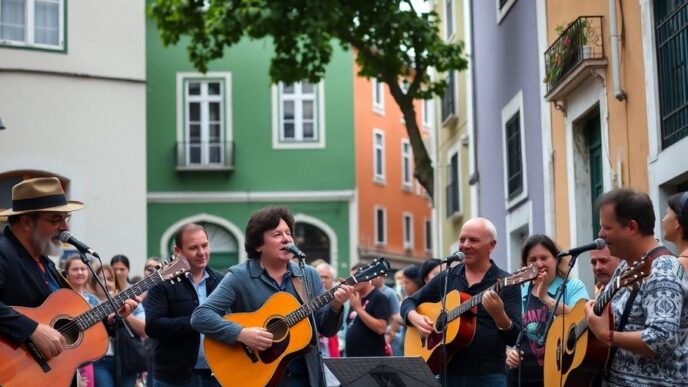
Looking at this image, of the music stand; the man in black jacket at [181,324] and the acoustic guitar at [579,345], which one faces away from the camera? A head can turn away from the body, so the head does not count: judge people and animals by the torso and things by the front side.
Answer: the music stand

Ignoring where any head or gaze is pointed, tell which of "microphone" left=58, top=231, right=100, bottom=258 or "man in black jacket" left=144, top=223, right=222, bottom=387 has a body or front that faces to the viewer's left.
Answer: the microphone

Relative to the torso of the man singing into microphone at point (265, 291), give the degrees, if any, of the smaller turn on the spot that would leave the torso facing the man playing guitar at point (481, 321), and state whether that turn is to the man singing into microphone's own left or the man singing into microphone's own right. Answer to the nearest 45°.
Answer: approximately 45° to the man singing into microphone's own left

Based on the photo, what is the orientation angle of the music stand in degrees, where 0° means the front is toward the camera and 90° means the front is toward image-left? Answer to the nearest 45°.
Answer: approximately 180°

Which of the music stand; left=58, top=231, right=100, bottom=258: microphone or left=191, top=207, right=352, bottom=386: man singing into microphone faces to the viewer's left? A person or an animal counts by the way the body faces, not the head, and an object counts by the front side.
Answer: the microphone

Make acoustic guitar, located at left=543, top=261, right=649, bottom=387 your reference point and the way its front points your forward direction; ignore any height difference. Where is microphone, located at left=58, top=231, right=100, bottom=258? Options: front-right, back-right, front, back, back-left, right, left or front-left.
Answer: front-right

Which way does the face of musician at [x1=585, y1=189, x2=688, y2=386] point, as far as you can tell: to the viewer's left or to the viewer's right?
to the viewer's left

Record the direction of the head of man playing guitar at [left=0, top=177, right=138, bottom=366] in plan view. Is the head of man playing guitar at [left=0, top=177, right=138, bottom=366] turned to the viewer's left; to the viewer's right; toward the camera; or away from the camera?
to the viewer's right

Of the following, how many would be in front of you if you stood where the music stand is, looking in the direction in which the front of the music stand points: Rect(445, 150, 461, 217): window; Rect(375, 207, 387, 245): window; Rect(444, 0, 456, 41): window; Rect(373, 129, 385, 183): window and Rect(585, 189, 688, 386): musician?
4

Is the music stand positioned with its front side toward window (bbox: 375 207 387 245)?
yes
